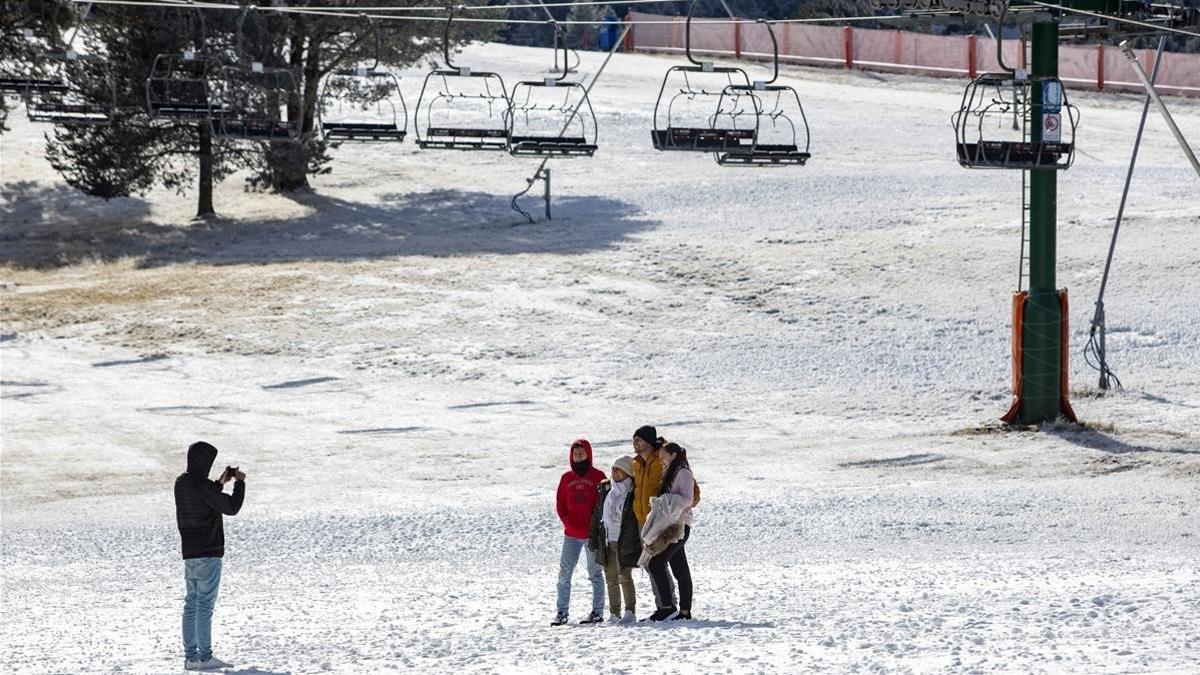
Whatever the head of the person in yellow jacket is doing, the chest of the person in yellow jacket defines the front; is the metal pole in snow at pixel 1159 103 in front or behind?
behind

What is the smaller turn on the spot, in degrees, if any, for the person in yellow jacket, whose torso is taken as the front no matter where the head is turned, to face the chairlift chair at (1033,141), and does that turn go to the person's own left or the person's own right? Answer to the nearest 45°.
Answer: approximately 180°

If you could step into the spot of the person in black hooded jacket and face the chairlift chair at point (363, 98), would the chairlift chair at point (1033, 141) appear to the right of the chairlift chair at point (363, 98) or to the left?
right

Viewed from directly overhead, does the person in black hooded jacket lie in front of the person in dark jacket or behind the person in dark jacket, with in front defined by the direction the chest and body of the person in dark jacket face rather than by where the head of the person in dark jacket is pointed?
in front

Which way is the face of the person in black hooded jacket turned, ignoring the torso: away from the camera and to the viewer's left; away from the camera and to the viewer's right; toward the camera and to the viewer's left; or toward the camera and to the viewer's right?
away from the camera and to the viewer's right

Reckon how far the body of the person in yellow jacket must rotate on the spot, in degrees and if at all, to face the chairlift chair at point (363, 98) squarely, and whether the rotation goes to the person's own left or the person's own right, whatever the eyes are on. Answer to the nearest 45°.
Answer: approximately 135° to the person's own right

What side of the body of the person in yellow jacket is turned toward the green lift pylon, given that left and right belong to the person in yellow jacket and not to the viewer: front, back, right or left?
back

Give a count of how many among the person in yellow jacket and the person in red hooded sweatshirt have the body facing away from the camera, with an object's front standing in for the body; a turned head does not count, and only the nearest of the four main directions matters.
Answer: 0

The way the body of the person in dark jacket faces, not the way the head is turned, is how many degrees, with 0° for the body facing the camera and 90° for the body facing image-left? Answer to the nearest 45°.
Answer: approximately 45°

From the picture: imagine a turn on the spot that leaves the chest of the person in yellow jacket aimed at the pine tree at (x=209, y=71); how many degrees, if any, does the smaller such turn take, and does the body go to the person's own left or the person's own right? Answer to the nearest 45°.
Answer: approximately 135° to the person's own right

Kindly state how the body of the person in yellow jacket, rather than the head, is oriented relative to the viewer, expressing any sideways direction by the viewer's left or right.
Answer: facing the viewer and to the left of the viewer

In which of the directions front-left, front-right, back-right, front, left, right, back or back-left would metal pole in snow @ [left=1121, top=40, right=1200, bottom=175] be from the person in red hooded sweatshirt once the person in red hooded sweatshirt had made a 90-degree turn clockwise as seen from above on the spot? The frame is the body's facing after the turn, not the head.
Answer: right

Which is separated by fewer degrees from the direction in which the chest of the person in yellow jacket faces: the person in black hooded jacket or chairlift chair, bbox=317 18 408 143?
the person in black hooded jacket
